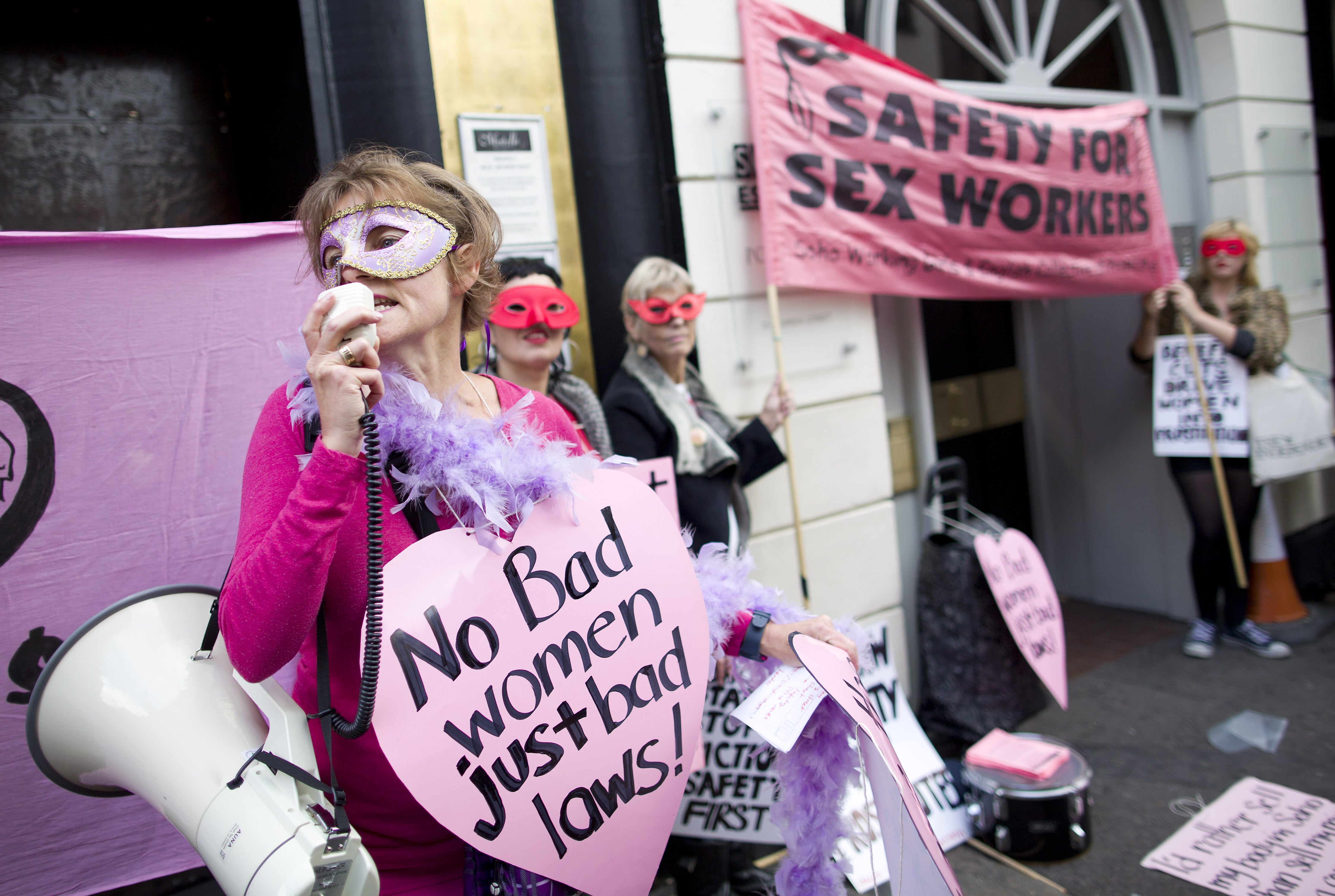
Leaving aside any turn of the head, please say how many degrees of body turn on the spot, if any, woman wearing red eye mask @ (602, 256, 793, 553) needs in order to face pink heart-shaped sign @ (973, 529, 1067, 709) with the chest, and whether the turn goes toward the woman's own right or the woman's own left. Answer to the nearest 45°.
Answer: approximately 90° to the woman's own left

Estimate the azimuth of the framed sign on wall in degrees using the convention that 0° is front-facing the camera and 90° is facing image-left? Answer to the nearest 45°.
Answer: approximately 0°

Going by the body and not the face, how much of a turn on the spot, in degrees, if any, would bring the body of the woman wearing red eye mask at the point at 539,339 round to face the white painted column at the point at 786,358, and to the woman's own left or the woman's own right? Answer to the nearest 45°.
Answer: approximately 135° to the woman's own left

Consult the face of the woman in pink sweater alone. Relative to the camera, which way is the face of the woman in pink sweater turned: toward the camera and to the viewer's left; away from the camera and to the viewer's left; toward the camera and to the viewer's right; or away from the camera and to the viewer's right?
toward the camera and to the viewer's left

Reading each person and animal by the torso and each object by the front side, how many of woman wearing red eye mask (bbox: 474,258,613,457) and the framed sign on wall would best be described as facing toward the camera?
2

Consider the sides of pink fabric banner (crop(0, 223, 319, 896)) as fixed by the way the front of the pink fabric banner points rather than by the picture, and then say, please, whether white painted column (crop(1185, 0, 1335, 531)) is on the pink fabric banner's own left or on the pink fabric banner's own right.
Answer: on the pink fabric banner's own left
